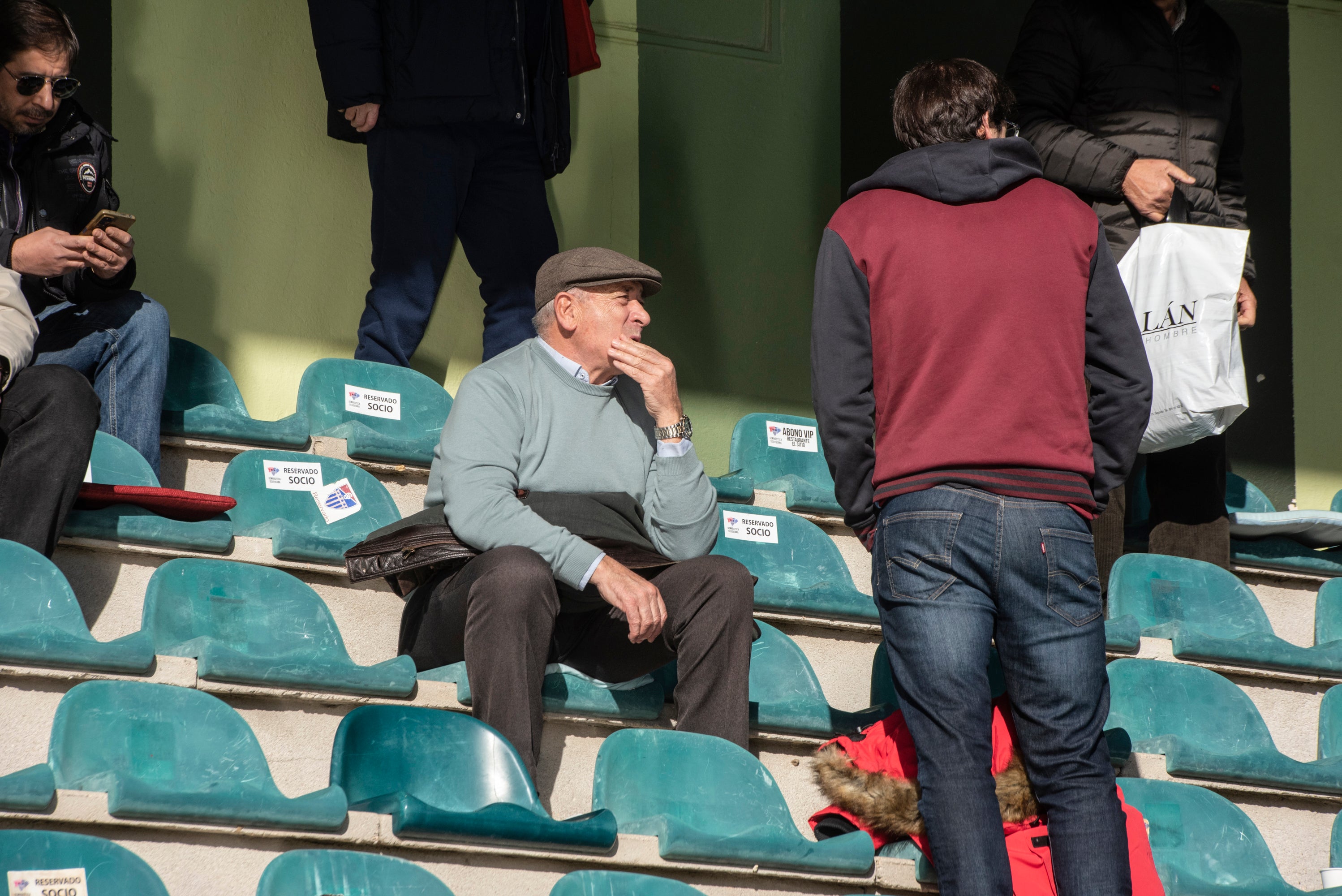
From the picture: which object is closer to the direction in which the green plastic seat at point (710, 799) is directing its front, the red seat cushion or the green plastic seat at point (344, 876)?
the green plastic seat

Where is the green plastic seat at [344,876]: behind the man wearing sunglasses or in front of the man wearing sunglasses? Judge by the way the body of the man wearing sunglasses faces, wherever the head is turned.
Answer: in front

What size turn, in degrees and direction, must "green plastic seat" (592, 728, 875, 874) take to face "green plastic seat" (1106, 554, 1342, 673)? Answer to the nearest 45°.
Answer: approximately 90° to its left

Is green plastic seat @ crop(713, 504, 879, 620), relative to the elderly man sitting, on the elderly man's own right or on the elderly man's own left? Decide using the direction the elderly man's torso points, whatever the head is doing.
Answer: on the elderly man's own left

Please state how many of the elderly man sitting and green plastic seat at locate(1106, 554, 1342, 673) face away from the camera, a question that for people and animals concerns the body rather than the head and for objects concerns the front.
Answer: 0

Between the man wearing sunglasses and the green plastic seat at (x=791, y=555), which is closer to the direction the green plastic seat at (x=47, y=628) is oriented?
the green plastic seat

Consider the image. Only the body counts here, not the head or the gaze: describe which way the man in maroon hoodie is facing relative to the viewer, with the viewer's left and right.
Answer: facing away from the viewer

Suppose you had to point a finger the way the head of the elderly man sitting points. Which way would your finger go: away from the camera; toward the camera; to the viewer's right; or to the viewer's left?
to the viewer's right

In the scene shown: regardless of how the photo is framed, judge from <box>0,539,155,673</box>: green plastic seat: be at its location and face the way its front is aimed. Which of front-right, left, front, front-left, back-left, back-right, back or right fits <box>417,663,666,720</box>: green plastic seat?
front-left

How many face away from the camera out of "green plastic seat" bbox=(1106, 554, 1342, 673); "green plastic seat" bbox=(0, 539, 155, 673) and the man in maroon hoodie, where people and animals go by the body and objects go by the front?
1

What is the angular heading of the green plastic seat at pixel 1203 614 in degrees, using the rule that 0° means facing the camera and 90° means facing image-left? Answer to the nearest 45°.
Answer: approximately 315°

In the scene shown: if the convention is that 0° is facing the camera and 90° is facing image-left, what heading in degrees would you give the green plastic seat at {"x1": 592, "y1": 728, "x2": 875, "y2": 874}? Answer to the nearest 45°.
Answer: approximately 315°

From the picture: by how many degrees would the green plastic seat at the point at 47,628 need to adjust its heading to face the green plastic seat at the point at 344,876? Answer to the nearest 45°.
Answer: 0° — it already faces it
